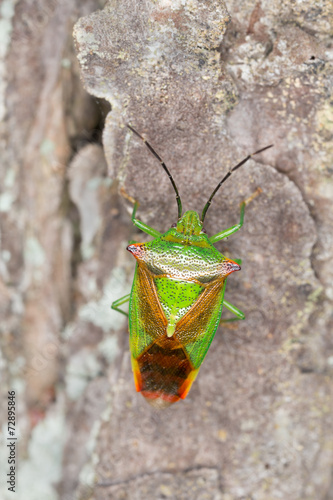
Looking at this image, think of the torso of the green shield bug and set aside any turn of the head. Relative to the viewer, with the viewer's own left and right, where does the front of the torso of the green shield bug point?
facing away from the viewer
